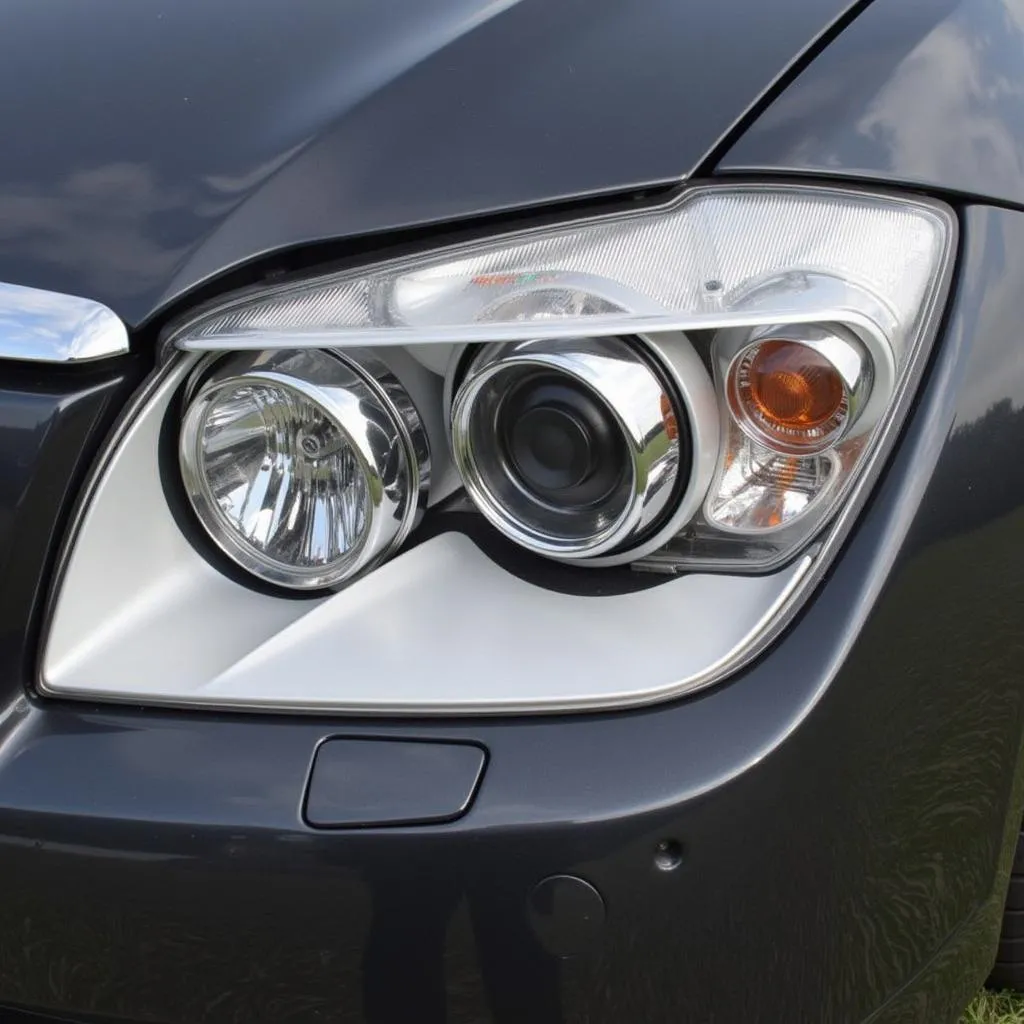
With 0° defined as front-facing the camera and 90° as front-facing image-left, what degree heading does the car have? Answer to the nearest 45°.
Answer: approximately 45°
